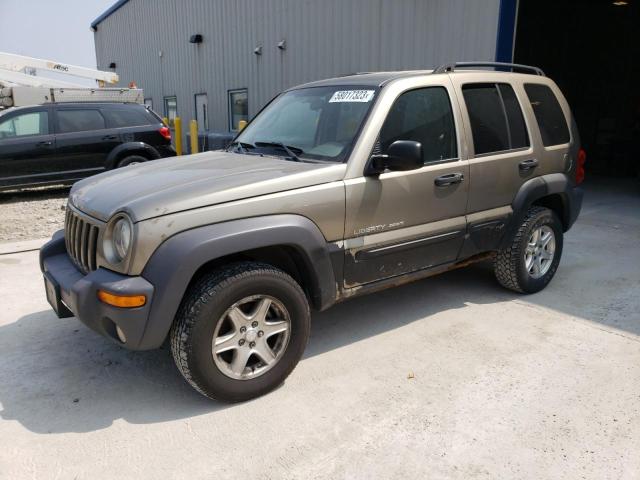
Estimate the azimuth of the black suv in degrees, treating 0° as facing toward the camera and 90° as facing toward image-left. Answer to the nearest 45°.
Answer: approximately 90°

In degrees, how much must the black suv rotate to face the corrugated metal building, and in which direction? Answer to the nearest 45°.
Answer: approximately 135° to its right

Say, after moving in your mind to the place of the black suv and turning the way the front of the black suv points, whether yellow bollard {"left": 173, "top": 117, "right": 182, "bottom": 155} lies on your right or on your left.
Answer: on your right
